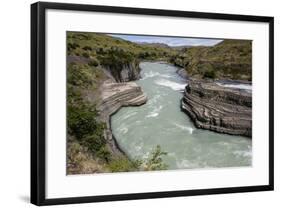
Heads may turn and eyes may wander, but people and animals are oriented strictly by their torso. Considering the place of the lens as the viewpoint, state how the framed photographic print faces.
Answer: facing the viewer and to the right of the viewer
